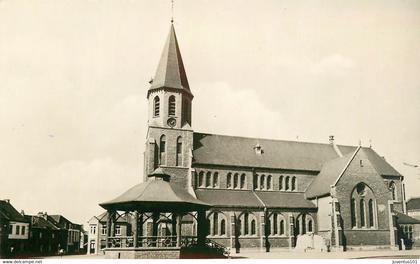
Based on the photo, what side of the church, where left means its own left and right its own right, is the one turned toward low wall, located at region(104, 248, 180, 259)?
left

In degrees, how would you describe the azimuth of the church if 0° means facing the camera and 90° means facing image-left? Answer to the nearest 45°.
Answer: approximately 90°
